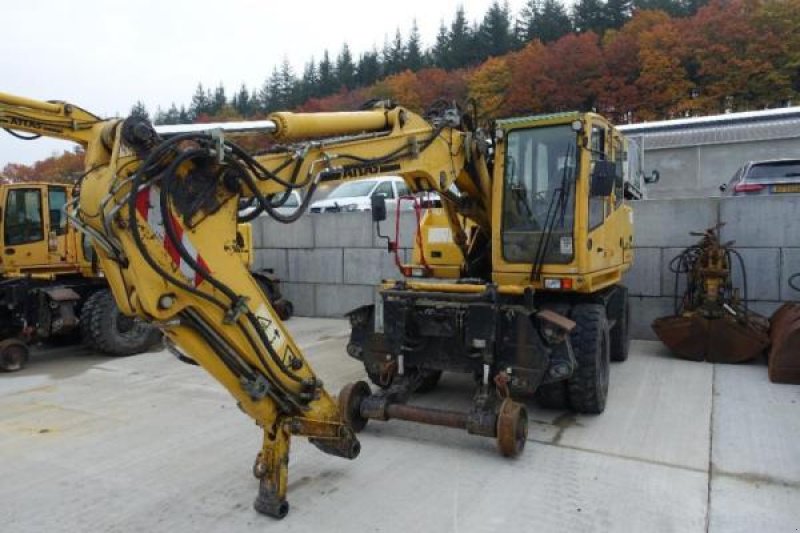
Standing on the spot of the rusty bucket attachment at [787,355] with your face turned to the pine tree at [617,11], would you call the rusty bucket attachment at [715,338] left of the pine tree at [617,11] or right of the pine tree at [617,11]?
left

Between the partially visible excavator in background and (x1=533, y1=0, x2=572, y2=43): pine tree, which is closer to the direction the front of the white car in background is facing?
the partially visible excavator in background

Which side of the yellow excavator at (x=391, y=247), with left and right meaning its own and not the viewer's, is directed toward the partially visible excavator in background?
right

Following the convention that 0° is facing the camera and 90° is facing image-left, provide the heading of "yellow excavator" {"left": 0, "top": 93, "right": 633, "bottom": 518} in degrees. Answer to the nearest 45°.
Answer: approximately 45°

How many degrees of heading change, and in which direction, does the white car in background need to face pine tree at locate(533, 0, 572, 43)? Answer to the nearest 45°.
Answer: approximately 180°

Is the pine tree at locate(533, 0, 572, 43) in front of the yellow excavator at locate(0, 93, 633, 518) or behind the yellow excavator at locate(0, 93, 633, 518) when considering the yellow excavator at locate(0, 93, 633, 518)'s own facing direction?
behind

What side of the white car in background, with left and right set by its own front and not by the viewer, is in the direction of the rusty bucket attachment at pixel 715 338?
left

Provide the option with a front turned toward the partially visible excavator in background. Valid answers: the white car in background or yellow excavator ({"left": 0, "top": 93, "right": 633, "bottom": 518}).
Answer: the white car in background

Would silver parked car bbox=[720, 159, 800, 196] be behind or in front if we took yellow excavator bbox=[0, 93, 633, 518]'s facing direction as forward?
behind

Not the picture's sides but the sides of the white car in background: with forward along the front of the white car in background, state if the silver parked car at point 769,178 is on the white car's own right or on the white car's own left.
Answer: on the white car's own left

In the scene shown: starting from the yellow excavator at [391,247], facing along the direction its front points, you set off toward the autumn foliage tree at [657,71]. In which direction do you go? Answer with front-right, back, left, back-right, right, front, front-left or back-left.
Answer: back
